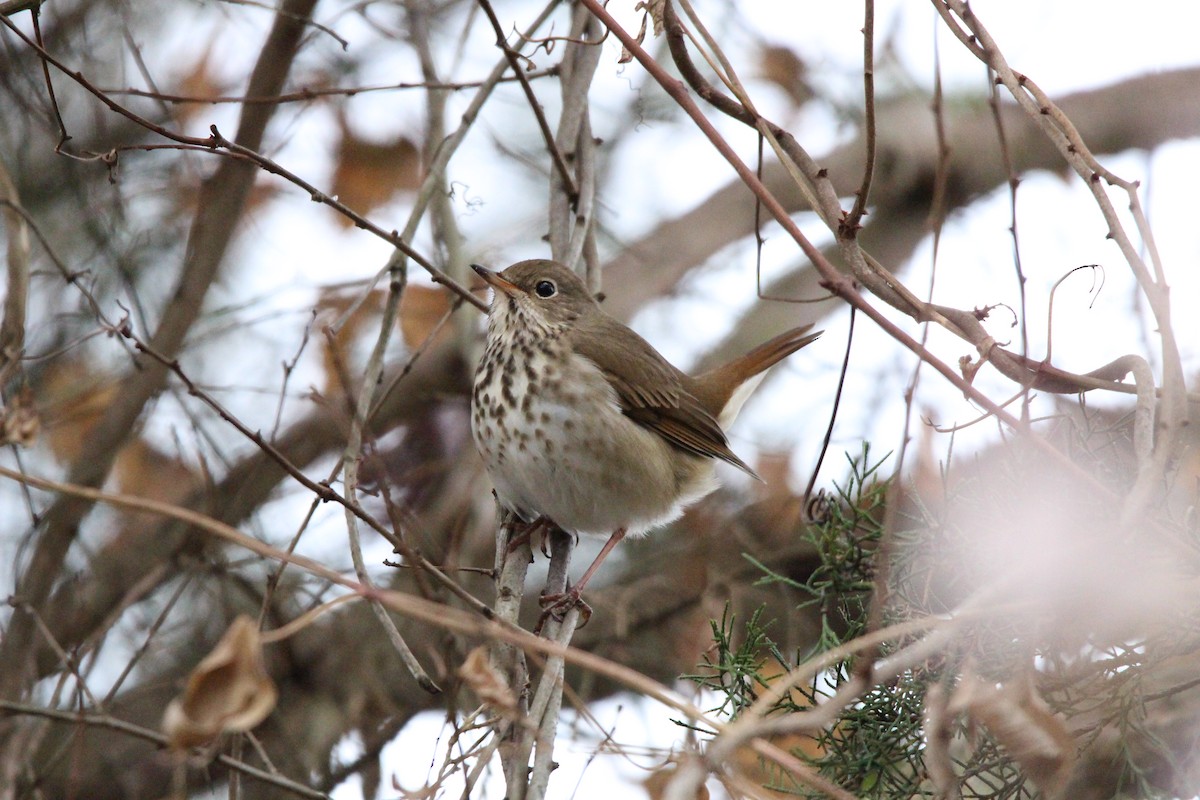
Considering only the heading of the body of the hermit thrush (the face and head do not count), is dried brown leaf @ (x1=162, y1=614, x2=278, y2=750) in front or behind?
in front

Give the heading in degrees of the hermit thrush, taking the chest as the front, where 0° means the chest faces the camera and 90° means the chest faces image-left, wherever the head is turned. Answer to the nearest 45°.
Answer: approximately 45°
